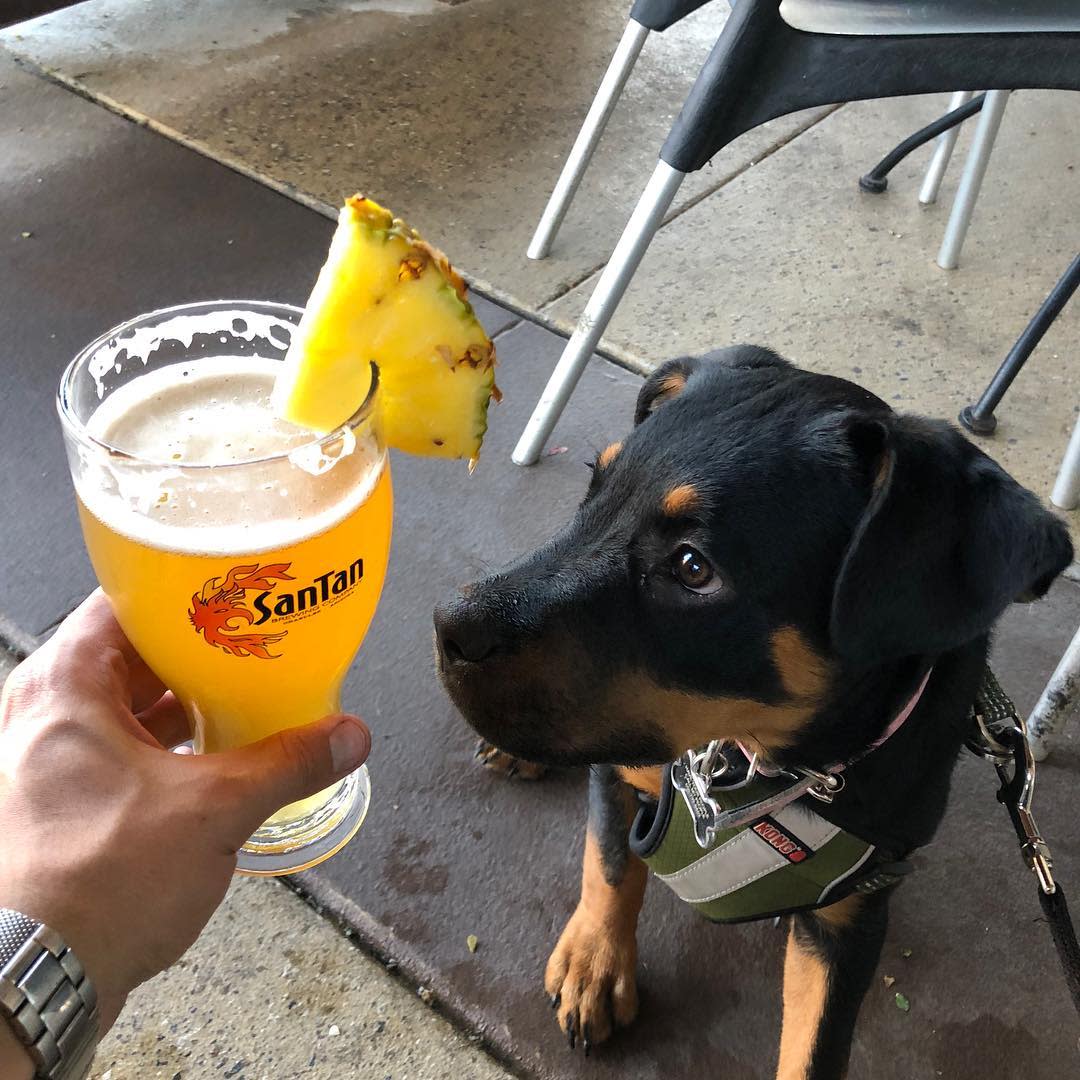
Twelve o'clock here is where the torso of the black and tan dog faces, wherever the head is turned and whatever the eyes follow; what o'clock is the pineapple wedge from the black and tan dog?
The pineapple wedge is roughly at 2 o'clock from the black and tan dog.

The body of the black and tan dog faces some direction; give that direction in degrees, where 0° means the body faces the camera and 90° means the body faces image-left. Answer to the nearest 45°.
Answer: approximately 45°

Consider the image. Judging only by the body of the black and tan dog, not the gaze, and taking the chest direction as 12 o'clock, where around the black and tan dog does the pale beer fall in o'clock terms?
The pale beer is roughly at 12 o'clock from the black and tan dog.
